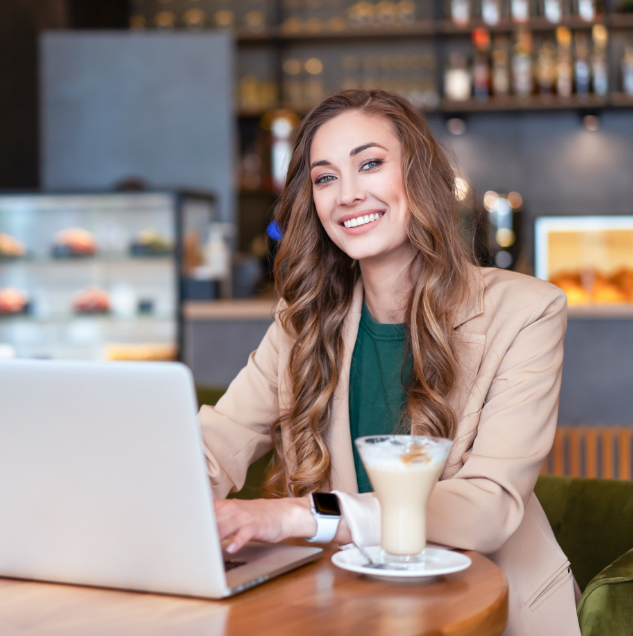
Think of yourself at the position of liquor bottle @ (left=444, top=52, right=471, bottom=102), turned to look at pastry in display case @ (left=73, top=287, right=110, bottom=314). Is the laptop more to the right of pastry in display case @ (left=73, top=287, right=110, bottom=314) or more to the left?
left

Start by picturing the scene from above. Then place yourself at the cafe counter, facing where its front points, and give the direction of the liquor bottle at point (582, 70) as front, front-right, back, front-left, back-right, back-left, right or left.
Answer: back

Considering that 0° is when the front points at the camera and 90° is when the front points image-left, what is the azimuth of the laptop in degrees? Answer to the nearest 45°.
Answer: approximately 225°

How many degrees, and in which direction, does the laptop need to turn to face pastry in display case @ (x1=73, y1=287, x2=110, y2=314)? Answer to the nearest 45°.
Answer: approximately 45° to its left

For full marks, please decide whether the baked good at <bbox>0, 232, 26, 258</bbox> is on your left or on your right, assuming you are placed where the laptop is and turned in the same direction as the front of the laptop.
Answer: on your left

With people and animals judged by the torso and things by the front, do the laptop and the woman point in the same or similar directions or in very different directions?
very different directions

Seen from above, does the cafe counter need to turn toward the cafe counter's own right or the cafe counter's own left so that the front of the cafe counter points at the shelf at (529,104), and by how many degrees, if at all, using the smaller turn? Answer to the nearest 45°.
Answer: approximately 180°

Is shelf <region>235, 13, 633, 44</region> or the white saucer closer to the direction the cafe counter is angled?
the white saucer

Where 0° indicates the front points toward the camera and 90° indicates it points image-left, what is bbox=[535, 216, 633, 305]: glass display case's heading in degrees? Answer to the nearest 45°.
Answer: approximately 0°
